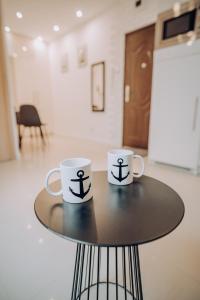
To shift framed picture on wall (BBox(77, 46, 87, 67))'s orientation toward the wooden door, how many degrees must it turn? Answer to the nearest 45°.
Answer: approximately 90° to its left

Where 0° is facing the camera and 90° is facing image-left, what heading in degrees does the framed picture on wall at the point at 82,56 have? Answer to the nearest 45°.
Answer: approximately 45°

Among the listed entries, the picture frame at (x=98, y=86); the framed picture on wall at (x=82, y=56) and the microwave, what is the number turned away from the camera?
0

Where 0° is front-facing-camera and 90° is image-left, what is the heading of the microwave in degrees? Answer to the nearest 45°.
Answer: approximately 45°

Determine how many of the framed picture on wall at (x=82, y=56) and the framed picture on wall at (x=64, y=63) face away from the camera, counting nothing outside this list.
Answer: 0

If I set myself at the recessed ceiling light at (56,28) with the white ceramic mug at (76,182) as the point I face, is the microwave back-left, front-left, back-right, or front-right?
front-left

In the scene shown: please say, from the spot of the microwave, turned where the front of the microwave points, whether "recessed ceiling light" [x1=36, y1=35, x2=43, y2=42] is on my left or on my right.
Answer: on my right

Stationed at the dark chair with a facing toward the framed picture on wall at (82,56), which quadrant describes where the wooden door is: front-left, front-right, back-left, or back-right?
front-right

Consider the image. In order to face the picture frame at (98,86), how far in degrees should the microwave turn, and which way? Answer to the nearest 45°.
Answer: approximately 90° to its right

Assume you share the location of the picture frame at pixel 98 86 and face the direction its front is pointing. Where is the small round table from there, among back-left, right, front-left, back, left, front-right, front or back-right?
front-left

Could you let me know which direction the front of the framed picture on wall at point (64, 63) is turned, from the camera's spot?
facing the viewer and to the left of the viewer
